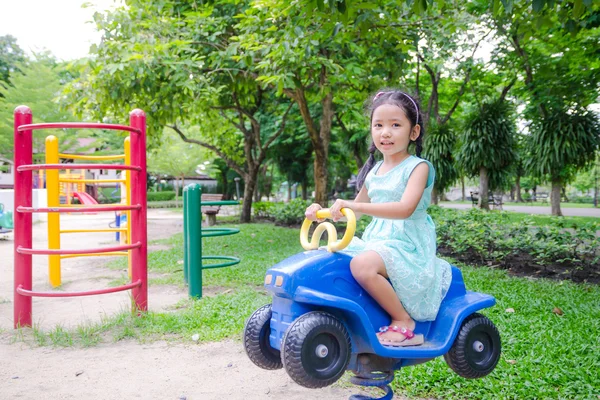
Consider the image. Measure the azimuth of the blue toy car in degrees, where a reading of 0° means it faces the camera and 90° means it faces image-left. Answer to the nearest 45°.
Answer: approximately 45°

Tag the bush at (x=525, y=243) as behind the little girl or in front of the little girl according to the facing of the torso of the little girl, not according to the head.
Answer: behind

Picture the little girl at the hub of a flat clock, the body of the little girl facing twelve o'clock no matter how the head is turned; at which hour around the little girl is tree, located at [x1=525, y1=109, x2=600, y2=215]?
The tree is roughly at 5 o'clock from the little girl.

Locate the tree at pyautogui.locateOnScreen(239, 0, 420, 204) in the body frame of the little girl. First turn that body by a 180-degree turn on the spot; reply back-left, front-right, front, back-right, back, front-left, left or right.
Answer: front-left

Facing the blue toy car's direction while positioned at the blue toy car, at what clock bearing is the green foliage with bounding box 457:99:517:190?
The green foliage is roughly at 5 o'clock from the blue toy car.

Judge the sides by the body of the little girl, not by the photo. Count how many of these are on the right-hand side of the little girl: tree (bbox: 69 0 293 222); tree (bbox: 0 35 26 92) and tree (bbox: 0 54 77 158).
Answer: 3

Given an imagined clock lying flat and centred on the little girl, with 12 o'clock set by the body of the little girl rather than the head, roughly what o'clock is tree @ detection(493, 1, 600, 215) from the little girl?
The tree is roughly at 5 o'clock from the little girl.

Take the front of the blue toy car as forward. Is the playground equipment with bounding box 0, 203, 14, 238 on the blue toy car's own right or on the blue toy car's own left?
on the blue toy car's own right

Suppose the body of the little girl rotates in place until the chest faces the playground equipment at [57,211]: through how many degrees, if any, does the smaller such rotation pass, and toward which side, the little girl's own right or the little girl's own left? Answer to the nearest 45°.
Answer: approximately 90° to the little girl's own right

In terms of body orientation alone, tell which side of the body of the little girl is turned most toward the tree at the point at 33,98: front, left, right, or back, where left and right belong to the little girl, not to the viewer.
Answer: right
